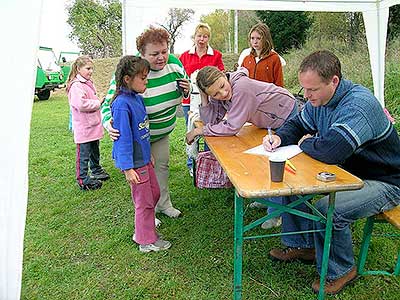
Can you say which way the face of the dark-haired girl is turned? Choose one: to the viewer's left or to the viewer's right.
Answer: to the viewer's right

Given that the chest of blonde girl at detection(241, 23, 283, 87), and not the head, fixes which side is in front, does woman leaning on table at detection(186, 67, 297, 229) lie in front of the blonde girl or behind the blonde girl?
in front

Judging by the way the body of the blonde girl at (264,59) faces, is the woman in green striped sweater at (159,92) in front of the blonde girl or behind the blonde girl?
in front

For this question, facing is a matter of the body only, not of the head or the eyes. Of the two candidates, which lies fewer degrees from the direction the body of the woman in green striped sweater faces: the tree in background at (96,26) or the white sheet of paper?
the white sheet of paper
